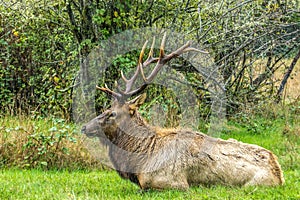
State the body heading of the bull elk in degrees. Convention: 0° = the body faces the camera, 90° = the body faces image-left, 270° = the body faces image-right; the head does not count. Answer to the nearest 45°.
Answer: approximately 90°
